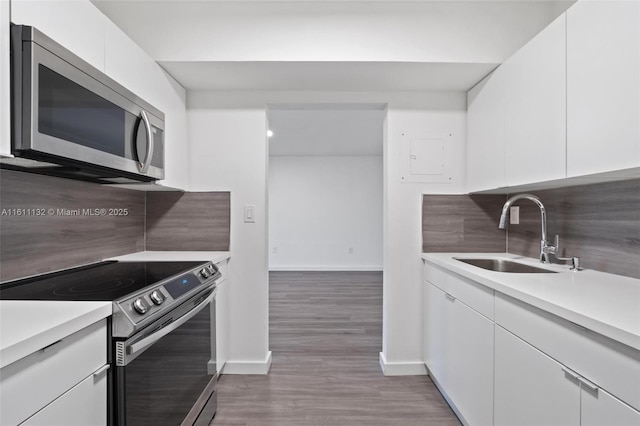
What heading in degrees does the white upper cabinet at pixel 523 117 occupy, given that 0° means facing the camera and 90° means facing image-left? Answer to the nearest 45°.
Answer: approximately 45°

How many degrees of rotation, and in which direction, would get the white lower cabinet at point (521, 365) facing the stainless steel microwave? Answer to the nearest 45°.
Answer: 0° — it already faces it

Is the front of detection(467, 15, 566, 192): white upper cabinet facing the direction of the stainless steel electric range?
yes

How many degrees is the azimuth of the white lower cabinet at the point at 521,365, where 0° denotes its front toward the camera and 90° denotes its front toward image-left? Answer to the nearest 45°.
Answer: approximately 45°

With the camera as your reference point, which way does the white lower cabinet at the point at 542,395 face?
facing the viewer and to the left of the viewer

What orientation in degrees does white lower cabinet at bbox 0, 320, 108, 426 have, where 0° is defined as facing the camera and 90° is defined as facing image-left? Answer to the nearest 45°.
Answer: approximately 315°

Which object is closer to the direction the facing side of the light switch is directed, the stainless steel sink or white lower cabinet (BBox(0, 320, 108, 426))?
the white lower cabinet

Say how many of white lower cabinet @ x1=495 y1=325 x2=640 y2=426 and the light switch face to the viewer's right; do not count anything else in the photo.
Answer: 0

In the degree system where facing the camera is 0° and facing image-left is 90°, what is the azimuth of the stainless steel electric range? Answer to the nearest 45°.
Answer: approximately 315°

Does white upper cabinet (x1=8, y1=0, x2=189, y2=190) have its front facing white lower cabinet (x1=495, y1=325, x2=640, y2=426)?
yes

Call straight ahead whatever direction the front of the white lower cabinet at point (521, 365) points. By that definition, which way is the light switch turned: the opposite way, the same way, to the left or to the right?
to the left

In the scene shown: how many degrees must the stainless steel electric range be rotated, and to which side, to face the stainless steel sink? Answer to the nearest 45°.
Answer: approximately 45° to its left
